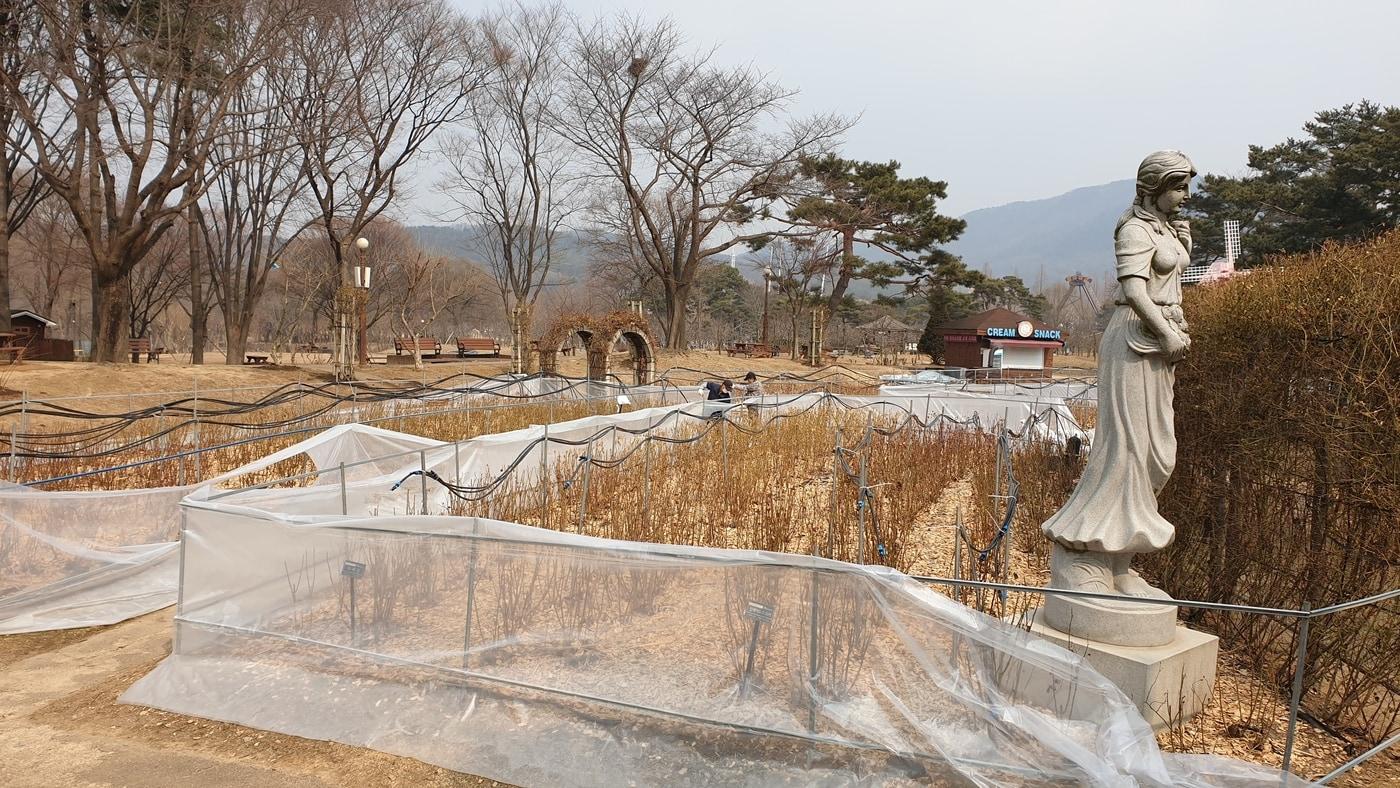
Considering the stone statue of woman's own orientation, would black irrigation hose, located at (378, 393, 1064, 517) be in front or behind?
behind

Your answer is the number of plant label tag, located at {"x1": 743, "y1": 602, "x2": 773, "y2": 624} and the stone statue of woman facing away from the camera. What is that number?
0

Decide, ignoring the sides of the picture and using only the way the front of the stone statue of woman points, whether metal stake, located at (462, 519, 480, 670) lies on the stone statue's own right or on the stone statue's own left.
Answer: on the stone statue's own right

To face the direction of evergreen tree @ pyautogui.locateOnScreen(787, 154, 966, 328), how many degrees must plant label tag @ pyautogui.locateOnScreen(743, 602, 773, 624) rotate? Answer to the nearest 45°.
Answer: approximately 180°

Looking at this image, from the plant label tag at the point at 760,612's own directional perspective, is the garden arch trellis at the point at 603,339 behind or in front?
behind

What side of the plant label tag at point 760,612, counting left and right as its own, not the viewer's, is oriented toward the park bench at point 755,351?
back

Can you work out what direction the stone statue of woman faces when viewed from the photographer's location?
facing the viewer and to the right of the viewer

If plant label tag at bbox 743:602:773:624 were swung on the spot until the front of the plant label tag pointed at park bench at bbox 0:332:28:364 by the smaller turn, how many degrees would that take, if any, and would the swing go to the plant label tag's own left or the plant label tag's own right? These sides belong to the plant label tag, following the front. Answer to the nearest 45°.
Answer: approximately 135° to the plant label tag's own right

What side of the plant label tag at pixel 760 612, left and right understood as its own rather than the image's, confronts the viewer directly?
front

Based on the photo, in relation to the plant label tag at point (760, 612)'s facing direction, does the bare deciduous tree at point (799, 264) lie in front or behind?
behind

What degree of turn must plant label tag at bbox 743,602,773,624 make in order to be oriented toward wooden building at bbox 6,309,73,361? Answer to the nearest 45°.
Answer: approximately 135° to its right

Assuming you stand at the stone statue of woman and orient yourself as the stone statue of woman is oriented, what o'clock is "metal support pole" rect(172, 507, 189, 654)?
The metal support pole is roughly at 4 o'clock from the stone statue of woman.
